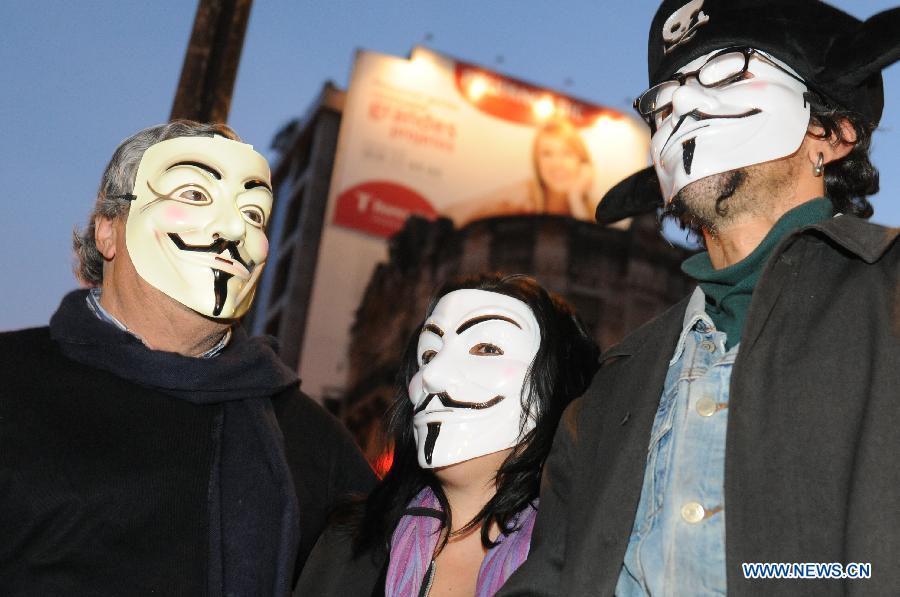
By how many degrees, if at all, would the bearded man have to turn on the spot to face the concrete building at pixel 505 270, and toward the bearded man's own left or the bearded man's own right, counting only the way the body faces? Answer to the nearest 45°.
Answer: approximately 135° to the bearded man's own right

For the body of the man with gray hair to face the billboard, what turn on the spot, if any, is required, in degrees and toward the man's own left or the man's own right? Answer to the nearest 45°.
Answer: approximately 135° to the man's own left

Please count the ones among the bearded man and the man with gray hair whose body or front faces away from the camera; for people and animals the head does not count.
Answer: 0

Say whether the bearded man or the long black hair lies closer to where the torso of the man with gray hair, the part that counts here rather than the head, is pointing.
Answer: the bearded man

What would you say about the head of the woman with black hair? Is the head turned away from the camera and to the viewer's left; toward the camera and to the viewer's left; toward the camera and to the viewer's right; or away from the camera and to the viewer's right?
toward the camera and to the viewer's left

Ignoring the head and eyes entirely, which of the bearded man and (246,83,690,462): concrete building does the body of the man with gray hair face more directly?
the bearded man

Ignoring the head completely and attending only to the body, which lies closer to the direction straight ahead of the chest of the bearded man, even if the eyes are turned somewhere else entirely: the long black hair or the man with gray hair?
the man with gray hair

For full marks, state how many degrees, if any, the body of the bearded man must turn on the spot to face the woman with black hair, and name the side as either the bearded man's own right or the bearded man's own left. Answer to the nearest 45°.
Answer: approximately 90° to the bearded man's own right

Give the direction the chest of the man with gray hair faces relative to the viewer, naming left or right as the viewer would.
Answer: facing the viewer and to the right of the viewer

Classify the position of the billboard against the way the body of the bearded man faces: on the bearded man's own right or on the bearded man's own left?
on the bearded man's own right

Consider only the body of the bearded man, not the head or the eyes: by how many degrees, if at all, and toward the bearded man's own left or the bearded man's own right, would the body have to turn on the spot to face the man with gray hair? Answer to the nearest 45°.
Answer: approximately 45° to the bearded man's own right

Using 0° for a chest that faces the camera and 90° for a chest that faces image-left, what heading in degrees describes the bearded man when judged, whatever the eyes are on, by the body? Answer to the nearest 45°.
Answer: approximately 45°
